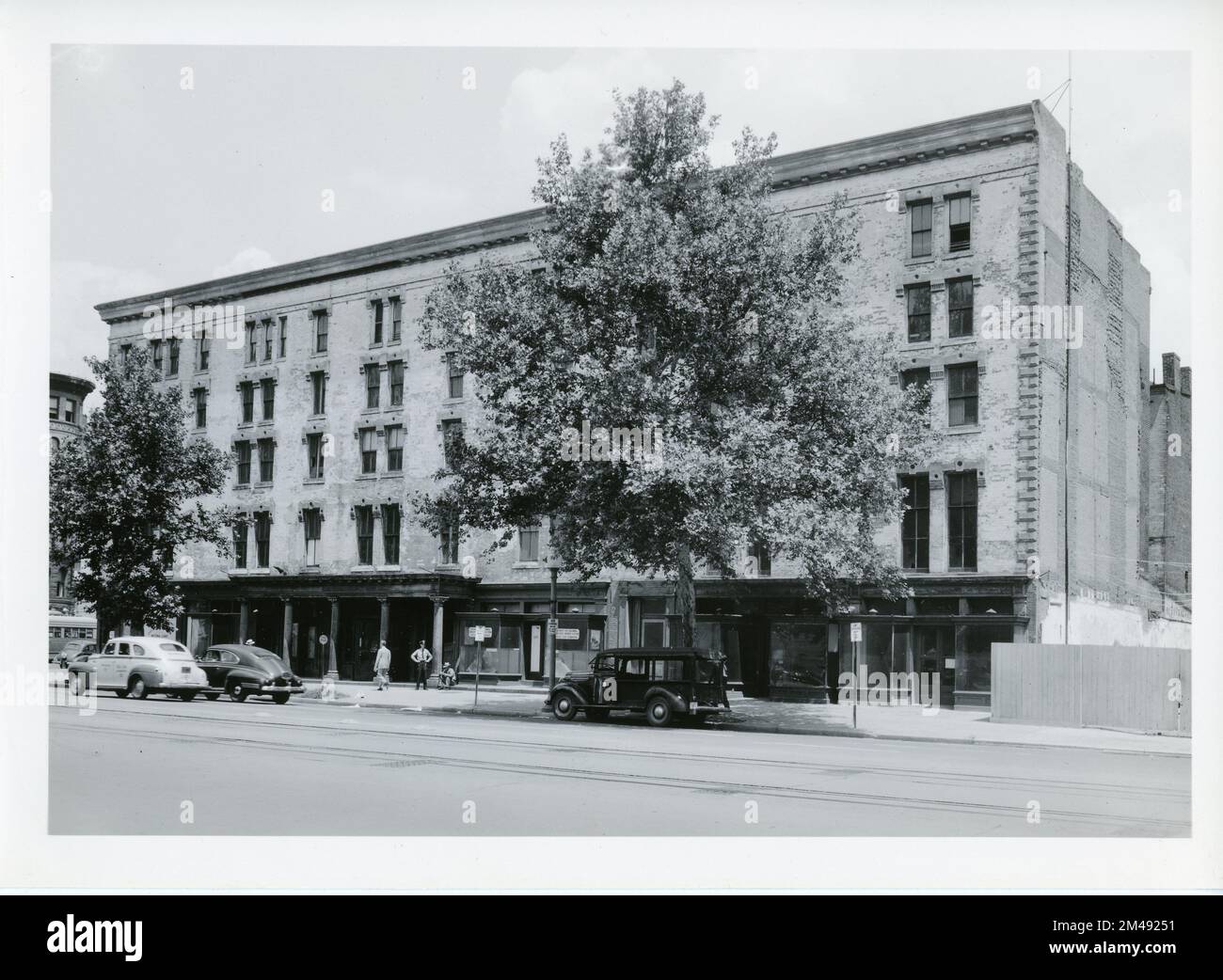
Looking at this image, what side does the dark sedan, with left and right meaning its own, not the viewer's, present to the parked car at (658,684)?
back

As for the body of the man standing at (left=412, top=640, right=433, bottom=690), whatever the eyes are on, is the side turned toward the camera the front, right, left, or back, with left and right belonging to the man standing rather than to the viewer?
front

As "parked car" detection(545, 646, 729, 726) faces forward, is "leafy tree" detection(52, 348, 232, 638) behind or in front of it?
in front

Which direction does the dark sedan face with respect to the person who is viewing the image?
facing away from the viewer and to the left of the viewer

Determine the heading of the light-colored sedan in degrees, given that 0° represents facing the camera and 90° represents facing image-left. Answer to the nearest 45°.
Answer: approximately 135°

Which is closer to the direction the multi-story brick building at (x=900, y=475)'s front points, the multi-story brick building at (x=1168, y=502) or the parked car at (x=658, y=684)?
the parked car

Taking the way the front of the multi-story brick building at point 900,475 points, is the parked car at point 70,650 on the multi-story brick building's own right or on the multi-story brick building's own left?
on the multi-story brick building's own right

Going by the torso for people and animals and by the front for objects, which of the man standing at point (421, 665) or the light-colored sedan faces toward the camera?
the man standing

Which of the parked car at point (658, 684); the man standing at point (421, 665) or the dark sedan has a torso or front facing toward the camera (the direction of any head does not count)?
the man standing

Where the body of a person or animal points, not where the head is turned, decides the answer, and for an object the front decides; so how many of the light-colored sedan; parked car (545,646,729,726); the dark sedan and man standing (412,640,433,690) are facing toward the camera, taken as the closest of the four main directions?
1
